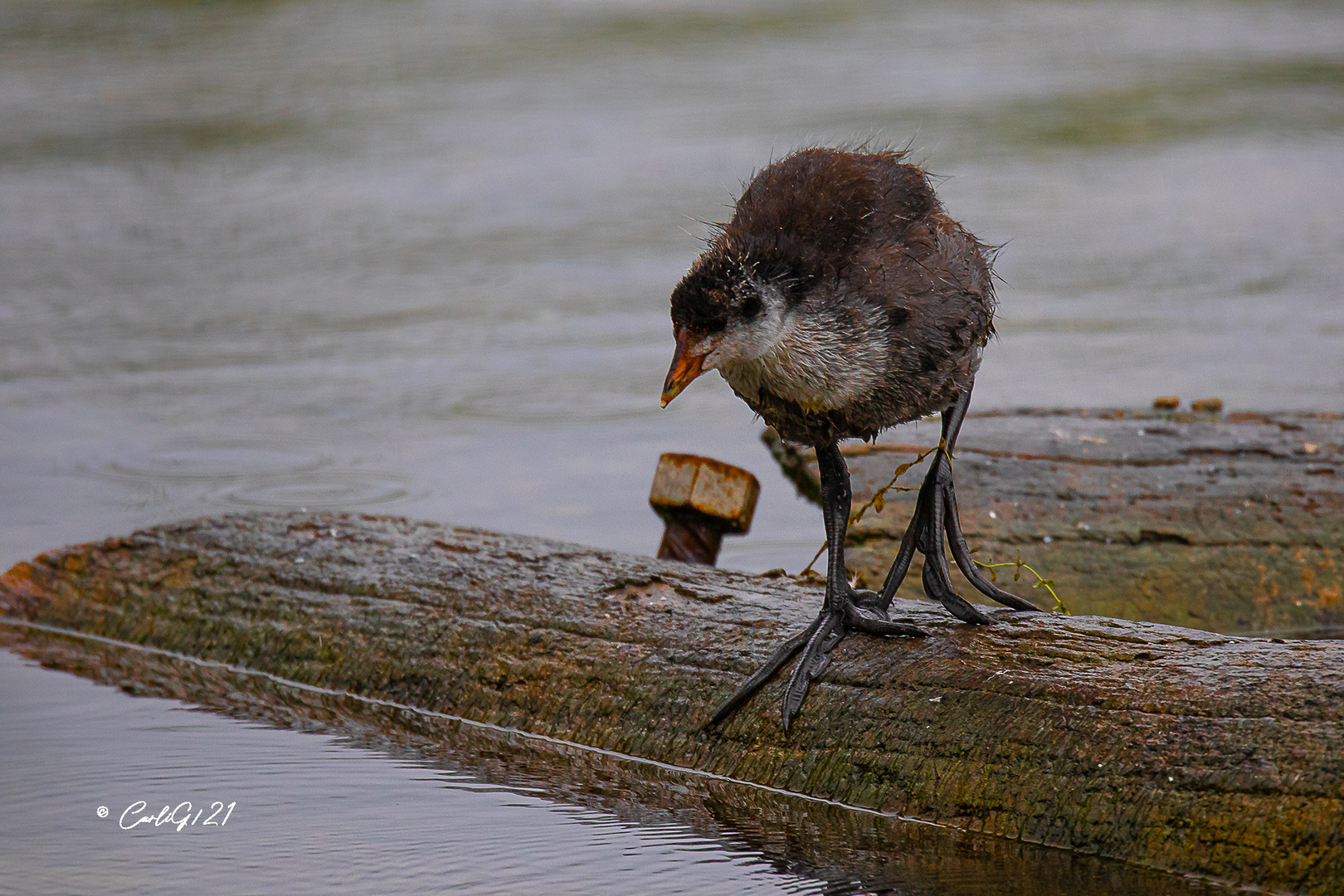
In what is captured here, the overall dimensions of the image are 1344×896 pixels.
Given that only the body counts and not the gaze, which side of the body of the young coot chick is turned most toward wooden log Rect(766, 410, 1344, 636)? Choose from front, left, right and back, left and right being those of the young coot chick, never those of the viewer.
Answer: back

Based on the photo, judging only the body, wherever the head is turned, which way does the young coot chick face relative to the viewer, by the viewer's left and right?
facing the viewer and to the left of the viewer
